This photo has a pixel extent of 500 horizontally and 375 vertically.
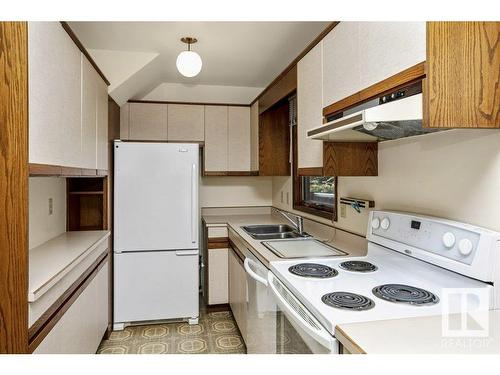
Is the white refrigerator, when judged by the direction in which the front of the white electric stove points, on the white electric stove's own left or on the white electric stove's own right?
on the white electric stove's own right

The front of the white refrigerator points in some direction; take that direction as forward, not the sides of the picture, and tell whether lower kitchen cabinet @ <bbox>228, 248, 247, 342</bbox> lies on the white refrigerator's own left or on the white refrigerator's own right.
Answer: on the white refrigerator's own left

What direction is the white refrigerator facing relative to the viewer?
toward the camera

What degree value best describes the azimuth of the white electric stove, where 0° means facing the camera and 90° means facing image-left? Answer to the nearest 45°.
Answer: approximately 45°

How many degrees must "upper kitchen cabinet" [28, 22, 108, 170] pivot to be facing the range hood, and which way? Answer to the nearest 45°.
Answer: approximately 45° to its right

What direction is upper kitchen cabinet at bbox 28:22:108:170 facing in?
to the viewer's right

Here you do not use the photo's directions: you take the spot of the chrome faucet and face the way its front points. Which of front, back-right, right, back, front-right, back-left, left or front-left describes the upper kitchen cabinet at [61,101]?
front-left

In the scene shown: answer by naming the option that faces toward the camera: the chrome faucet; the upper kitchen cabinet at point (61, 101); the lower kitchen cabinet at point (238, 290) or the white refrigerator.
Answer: the white refrigerator

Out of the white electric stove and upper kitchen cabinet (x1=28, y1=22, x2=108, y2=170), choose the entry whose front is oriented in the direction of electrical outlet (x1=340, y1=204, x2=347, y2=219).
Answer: the upper kitchen cabinet

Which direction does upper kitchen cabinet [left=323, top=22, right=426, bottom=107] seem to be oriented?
to the viewer's left

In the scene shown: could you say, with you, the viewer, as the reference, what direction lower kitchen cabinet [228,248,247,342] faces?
facing to the left of the viewer

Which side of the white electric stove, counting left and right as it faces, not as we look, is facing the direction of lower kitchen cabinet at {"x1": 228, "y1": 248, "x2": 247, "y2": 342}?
right

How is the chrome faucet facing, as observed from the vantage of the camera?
facing to the left of the viewer
